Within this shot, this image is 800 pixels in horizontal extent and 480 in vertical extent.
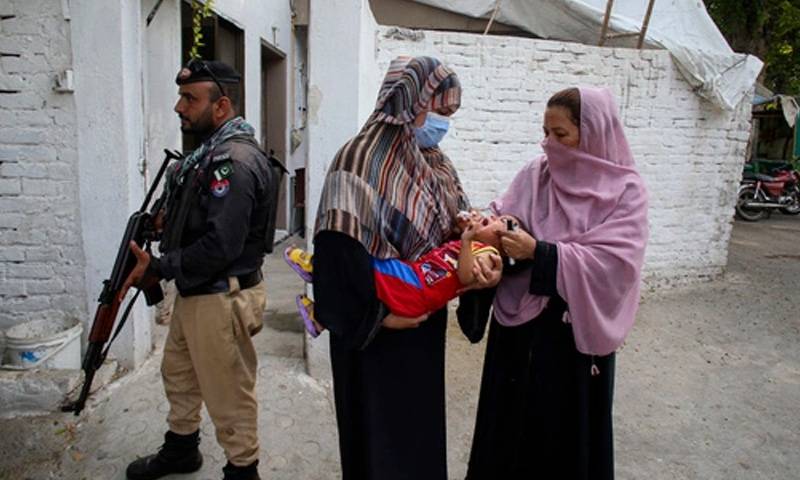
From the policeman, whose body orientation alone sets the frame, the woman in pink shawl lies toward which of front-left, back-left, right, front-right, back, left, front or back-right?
back-left

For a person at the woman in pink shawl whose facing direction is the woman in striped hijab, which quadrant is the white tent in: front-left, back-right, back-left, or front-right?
back-right

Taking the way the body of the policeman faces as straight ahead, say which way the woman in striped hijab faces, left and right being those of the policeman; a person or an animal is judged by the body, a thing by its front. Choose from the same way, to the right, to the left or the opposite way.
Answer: the opposite way

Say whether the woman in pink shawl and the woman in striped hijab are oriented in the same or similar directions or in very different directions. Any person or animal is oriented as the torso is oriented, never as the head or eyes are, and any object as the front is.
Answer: very different directions

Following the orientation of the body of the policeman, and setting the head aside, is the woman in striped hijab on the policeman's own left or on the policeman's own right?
on the policeman's own left

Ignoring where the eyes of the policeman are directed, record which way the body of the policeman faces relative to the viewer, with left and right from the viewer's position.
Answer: facing to the left of the viewer

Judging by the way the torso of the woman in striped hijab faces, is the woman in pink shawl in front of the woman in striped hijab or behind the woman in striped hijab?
in front

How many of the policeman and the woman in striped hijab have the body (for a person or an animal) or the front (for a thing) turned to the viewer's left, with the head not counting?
1

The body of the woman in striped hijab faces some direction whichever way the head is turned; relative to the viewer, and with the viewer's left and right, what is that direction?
facing to the right of the viewer

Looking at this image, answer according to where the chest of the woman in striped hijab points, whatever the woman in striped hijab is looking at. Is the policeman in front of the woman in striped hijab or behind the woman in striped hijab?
behind

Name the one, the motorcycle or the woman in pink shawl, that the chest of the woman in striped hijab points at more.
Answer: the woman in pink shawl

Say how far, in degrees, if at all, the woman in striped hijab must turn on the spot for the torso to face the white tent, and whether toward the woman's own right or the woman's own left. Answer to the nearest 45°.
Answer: approximately 45° to the woman's own left

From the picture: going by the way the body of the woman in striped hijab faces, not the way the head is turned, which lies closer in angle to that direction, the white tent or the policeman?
the white tent

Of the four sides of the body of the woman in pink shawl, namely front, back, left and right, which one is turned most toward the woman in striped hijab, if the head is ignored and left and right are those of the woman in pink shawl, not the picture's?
front
